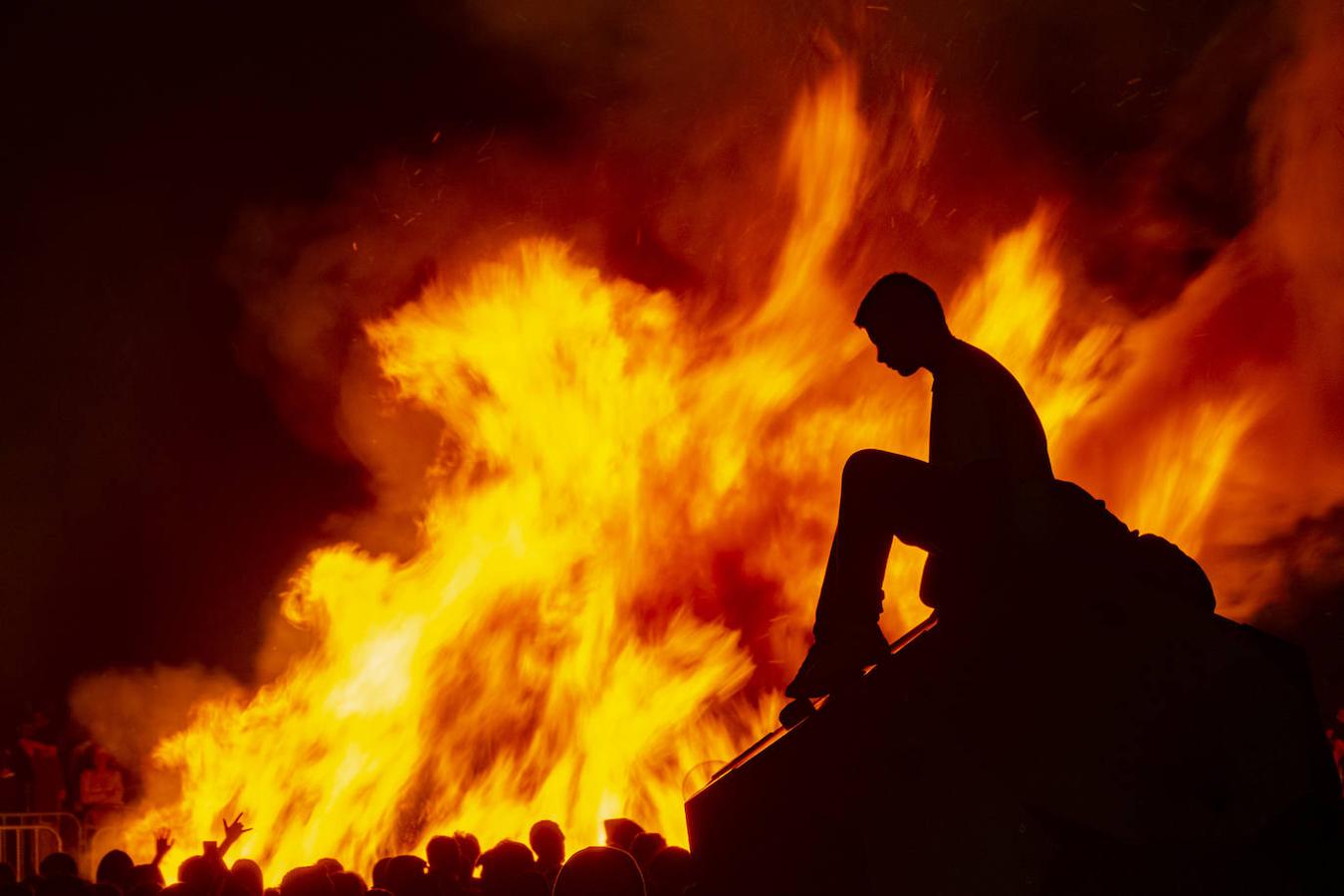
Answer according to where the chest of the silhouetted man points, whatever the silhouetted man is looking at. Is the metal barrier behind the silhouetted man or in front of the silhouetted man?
in front

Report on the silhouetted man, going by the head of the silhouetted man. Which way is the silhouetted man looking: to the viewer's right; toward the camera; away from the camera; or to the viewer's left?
to the viewer's left

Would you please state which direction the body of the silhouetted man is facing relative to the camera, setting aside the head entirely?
to the viewer's left
